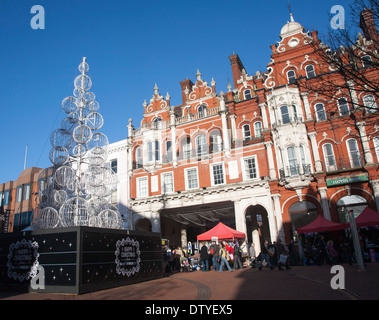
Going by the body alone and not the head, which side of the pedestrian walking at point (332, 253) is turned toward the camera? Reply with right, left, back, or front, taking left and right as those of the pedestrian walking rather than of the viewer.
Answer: left

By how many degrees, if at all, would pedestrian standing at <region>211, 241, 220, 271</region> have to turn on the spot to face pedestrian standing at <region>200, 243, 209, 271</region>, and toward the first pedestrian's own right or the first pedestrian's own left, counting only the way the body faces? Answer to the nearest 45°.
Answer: approximately 45° to the first pedestrian's own left

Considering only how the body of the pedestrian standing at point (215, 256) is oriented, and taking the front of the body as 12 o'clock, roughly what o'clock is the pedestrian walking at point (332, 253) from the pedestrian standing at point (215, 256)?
the pedestrian walking at point (332, 253) is roughly at 3 o'clock from the pedestrian standing at point (215, 256).

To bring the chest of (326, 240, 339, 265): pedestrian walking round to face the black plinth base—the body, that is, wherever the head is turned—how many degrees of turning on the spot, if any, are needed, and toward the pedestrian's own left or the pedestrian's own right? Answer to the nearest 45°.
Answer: approximately 45° to the pedestrian's own left

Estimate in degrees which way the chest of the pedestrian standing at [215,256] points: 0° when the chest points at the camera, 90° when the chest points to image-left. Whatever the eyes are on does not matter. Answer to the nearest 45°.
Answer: approximately 180°

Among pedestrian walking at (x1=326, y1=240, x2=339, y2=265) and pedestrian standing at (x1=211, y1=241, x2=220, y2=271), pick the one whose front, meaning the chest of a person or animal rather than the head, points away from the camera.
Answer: pedestrian standing at (x1=211, y1=241, x2=220, y2=271)
